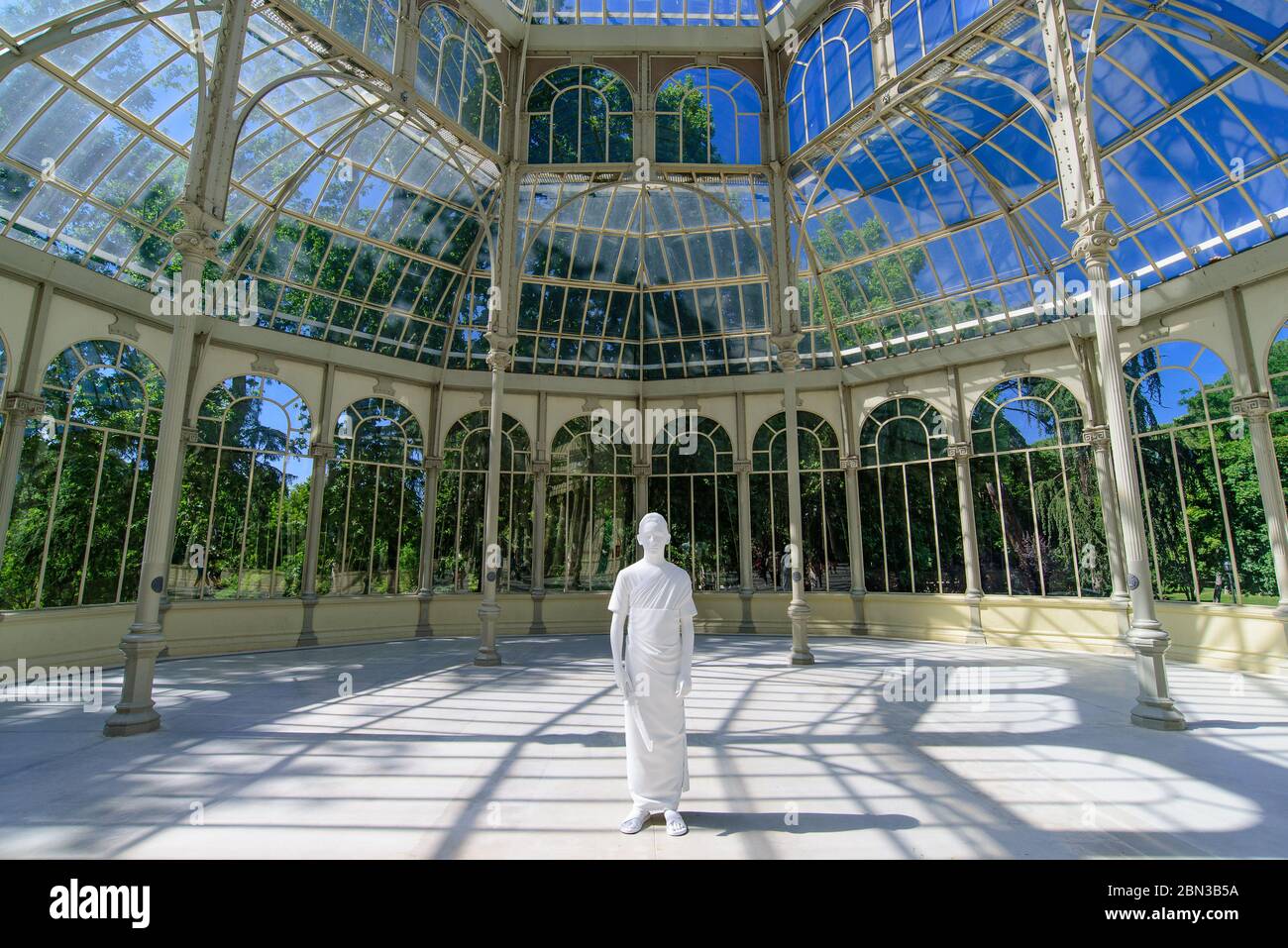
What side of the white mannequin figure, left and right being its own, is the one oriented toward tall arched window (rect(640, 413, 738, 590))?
back

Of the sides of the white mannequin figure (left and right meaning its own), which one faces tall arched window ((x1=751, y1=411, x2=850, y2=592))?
back

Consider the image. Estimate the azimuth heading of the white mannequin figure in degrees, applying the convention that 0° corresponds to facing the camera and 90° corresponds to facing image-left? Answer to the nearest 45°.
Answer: approximately 0°

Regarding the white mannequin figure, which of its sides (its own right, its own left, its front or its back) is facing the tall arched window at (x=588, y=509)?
back
